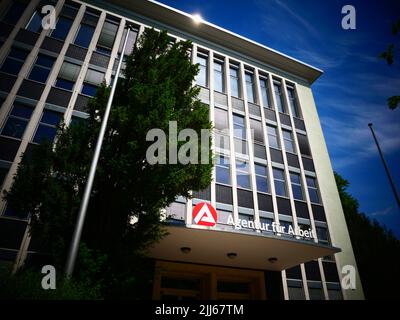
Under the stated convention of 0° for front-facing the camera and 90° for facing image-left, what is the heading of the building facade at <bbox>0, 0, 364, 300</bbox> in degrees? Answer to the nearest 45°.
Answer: approximately 315°

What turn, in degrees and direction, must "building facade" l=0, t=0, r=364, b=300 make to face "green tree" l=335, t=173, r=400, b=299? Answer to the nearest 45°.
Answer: approximately 90° to its left

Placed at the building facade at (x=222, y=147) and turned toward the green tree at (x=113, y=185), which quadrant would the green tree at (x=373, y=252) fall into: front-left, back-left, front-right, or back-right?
back-left
